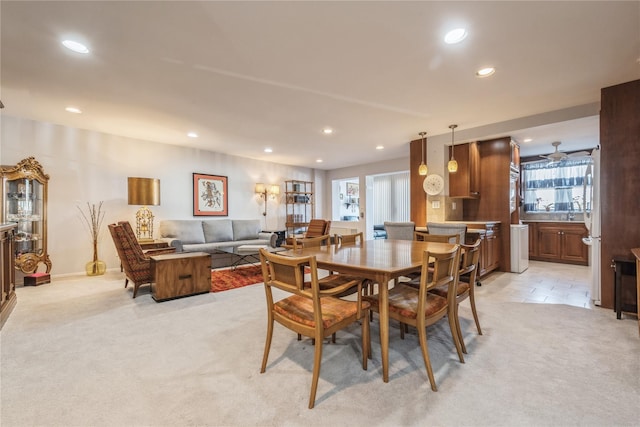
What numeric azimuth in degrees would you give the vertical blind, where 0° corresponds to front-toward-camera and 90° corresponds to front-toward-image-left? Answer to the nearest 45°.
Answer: approximately 0°

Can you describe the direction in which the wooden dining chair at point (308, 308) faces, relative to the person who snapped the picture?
facing away from the viewer and to the right of the viewer

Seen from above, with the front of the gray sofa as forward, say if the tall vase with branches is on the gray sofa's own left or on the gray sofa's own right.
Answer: on the gray sofa's own right

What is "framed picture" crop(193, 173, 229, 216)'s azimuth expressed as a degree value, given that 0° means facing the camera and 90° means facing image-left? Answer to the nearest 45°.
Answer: approximately 315°

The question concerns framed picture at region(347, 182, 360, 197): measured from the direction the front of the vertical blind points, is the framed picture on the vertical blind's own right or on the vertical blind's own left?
on the vertical blind's own right

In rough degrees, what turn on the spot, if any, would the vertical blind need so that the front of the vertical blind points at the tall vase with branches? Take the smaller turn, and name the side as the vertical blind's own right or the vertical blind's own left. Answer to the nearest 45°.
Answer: approximately 45° to the vertical blind's own right

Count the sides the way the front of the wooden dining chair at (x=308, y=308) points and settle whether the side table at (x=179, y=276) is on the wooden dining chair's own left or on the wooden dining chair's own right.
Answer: on the wooden dining chair's own left

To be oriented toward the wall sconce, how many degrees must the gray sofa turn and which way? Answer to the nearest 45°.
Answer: approximately 90° to its left

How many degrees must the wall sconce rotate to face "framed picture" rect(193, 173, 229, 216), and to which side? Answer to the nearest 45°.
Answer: approximately 90° to its right
